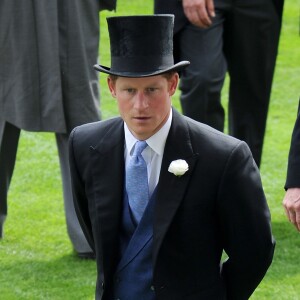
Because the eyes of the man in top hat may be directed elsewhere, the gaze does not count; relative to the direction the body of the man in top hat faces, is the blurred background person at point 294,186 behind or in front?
behind

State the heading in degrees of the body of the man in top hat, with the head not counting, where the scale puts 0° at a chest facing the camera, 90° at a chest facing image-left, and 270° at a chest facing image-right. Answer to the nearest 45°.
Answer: approximately 45°
